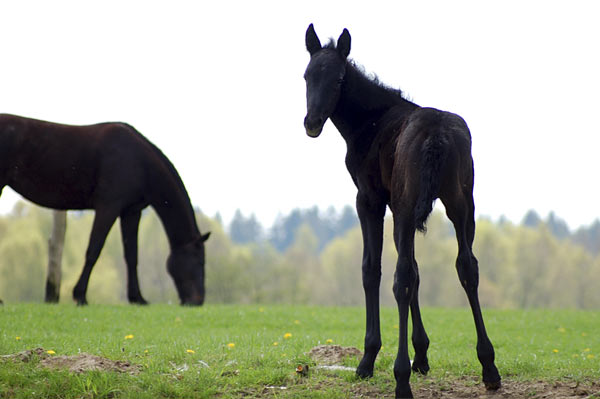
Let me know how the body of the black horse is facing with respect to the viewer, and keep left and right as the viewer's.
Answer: facing away from the viewer and to the left of the viewer

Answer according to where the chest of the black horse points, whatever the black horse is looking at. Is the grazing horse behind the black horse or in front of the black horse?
in front

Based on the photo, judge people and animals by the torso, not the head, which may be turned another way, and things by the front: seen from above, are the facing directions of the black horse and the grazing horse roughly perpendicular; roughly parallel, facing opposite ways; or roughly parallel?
roughly perpendicular

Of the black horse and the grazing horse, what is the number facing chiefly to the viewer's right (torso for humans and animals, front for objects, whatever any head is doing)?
1

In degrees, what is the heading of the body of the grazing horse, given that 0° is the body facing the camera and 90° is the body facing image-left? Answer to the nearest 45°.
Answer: approximately 270°

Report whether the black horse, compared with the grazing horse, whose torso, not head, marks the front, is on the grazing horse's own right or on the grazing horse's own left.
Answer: on the grazing horse's own right

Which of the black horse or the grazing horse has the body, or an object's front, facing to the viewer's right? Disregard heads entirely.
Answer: the grazing horse
